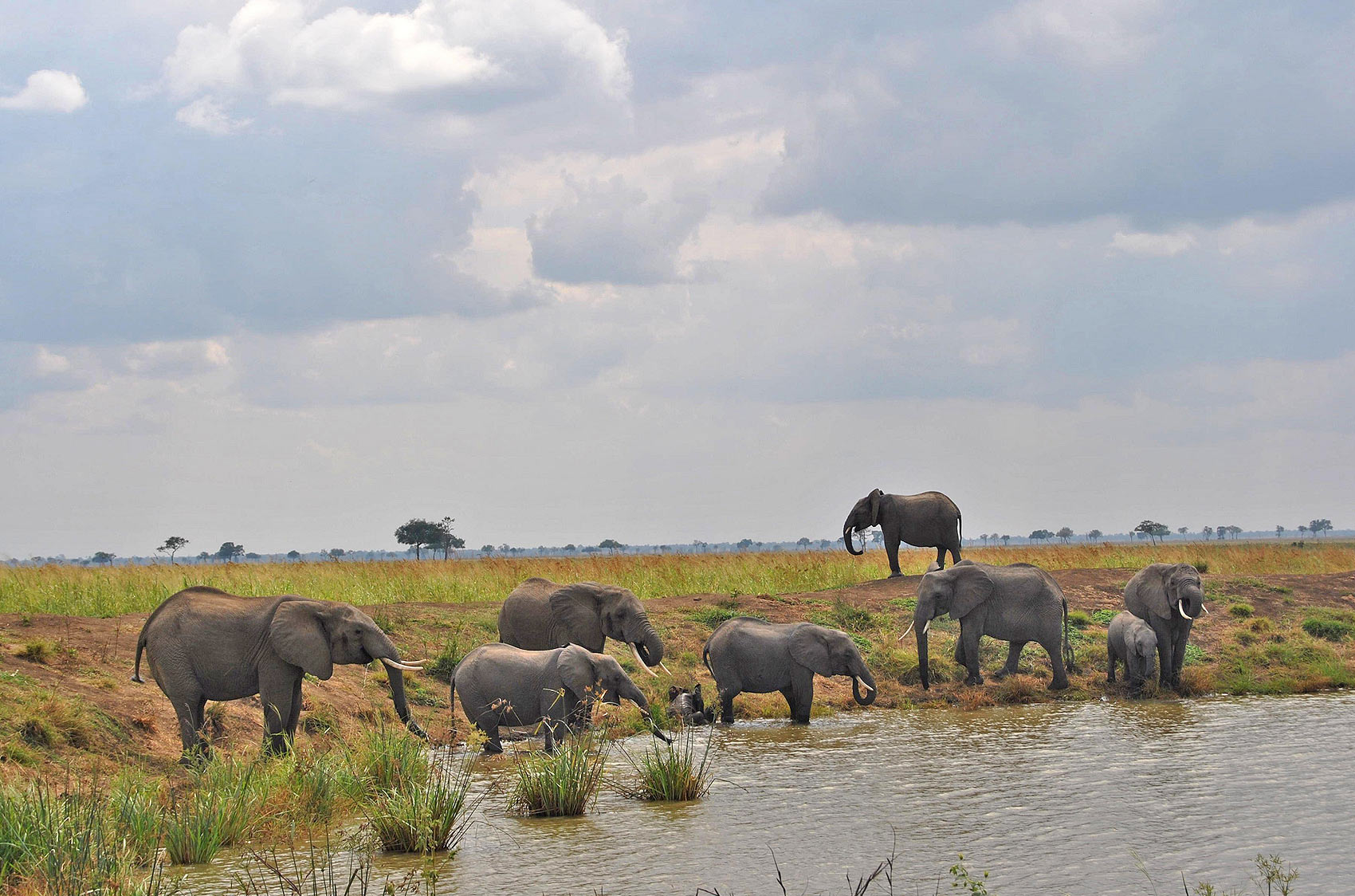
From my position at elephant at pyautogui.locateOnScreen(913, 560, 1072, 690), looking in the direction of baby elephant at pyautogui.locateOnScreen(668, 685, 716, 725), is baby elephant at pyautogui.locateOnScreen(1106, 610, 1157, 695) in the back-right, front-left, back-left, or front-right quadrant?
back-left

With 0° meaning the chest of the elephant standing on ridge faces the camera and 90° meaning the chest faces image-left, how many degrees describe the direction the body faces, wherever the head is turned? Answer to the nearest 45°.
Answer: approximately 90°

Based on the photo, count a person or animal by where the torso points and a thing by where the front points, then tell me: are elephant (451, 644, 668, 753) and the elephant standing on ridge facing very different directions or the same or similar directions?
very different directions

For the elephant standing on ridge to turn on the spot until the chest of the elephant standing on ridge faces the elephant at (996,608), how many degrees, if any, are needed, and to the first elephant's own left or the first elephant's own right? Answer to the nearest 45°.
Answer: approximately 90° to the first elephant's own left

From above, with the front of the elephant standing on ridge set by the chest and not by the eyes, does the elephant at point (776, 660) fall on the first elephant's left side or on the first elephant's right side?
on the first elephant's left side

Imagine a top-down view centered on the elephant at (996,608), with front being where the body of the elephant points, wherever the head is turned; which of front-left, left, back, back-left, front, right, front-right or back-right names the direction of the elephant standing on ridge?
right

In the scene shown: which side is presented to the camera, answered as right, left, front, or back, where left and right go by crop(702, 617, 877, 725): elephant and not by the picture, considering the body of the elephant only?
right

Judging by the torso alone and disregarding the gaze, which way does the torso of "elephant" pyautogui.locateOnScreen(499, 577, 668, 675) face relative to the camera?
to the viewer's right

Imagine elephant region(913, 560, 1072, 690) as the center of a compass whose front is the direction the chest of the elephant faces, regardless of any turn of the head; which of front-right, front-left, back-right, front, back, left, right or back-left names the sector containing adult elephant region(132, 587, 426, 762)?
front-left

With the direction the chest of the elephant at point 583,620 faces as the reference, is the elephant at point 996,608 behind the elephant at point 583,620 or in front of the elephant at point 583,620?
in front

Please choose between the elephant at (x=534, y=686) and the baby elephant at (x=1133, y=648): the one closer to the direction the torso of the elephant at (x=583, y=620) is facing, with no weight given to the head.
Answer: the baby elephant

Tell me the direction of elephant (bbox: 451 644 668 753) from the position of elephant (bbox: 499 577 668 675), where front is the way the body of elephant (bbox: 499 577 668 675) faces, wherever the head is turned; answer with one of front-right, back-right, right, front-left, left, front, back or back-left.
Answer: right

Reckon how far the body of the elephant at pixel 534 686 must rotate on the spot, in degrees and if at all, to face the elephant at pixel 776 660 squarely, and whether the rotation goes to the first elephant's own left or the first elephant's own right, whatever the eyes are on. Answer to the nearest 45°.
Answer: approximately 45° to the first elephant's own left

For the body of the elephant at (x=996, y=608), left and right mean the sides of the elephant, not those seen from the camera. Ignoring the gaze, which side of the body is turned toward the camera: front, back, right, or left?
left

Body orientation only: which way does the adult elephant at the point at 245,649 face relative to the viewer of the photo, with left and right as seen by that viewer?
facing to the right of the viewer
